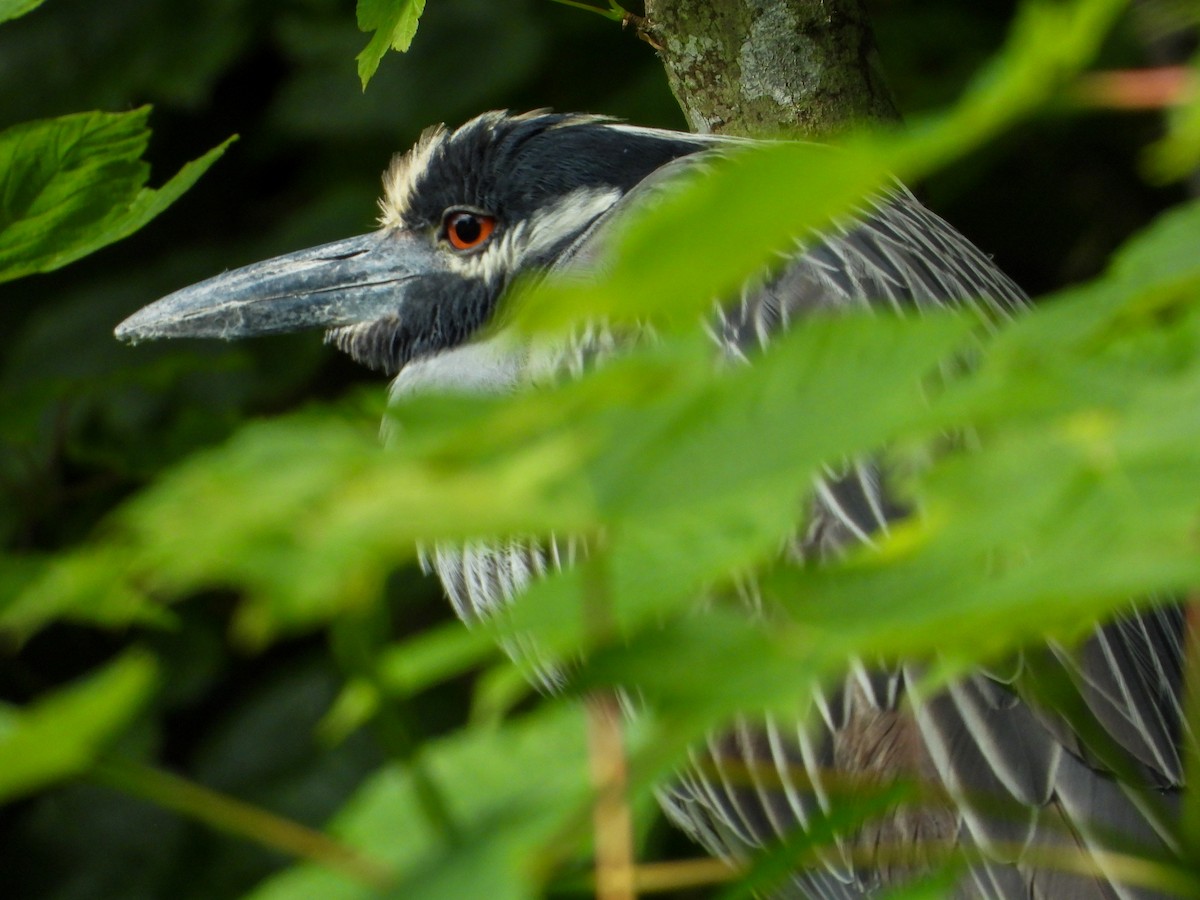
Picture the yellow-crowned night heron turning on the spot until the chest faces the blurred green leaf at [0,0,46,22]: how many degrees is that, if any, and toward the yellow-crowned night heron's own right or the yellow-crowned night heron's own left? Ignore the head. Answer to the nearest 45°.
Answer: approximately 45° to the yellow-crowned night heron's own left

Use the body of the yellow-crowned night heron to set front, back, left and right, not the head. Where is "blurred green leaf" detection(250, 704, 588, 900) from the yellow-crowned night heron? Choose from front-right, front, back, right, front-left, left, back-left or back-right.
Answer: left

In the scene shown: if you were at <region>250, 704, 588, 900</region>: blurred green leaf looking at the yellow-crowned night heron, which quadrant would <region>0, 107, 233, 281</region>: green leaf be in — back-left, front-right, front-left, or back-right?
front-left

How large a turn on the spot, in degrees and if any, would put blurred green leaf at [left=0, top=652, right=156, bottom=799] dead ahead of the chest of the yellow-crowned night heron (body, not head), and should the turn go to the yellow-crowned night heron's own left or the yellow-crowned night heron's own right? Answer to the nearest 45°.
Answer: approximately 90° to the yellow-crowned night heron's own left

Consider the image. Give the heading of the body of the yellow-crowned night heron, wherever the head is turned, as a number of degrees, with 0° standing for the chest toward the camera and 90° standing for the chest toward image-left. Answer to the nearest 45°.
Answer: approximately 90°
